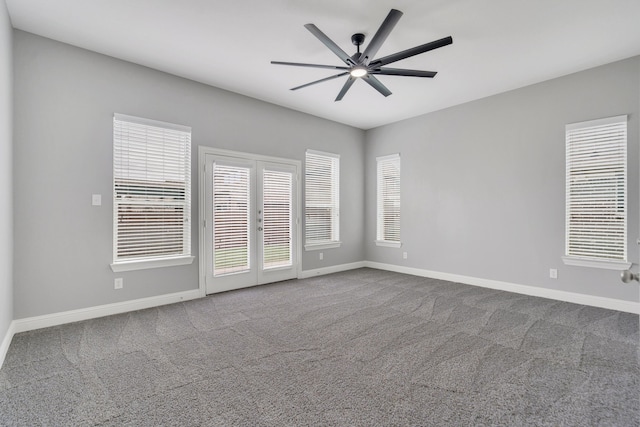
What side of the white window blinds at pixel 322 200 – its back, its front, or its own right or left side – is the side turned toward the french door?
right

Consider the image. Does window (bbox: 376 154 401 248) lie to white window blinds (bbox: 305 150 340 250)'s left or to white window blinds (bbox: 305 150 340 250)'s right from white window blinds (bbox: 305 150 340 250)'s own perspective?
on its left

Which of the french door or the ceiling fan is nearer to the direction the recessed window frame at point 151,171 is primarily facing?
the ceiling fan

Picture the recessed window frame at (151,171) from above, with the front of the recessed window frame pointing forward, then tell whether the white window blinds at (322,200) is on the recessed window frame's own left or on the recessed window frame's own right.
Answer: on the recessed window frame's own left

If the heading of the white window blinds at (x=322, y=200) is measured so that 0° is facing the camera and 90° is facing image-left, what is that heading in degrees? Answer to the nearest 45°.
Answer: approximately 315°

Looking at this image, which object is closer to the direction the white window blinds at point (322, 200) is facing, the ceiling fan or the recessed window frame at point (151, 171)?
the ceiling fan

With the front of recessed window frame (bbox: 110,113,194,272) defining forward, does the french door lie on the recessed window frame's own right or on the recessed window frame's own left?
on the recessed window frame's own left

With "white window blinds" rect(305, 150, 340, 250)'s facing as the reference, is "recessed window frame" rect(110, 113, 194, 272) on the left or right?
on its right

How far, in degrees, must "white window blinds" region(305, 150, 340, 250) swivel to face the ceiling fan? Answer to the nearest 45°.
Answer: approximately 45° to its right
